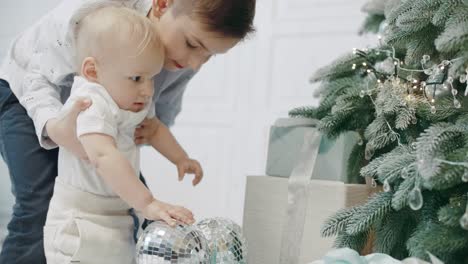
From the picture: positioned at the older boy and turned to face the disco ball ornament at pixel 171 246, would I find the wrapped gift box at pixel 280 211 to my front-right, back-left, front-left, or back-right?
front-left

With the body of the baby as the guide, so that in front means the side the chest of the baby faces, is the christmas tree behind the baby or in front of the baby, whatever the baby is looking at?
in front

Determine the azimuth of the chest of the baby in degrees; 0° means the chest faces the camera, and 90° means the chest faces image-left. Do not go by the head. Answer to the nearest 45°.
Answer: approximately 270°
